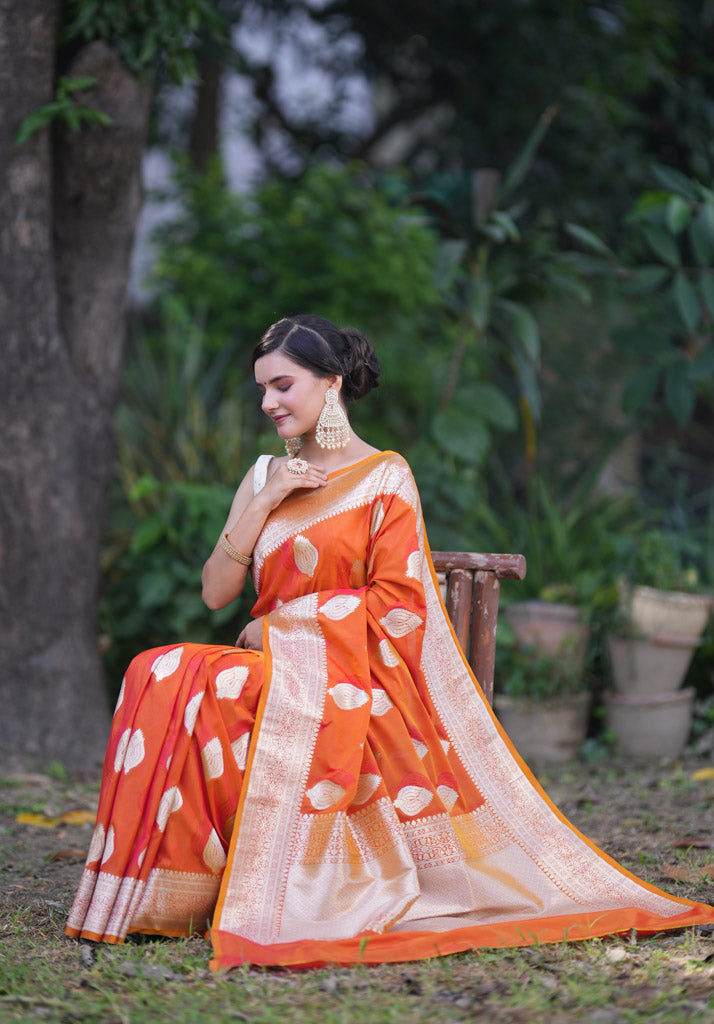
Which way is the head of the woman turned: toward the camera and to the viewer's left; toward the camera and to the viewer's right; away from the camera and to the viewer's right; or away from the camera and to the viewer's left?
toward the camera and to the viewer's left

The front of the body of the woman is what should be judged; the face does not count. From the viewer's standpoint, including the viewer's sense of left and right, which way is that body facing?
facing the viewer and to the left of the viewer

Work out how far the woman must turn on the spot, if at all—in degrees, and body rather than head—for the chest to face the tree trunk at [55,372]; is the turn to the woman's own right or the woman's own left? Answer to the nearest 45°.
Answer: approximately 90° to the woman's own right

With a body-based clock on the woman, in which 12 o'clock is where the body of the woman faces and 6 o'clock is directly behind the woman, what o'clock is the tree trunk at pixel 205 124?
The tree trunk is roughly at 4 o'clock from the woman.

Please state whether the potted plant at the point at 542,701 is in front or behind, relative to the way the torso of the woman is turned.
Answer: behind

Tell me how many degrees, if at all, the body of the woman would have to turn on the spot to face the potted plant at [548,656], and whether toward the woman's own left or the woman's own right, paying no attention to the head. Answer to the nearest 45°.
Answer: approximately 135° to the woman's own right
